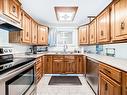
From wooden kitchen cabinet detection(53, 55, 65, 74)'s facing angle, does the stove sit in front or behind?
in front

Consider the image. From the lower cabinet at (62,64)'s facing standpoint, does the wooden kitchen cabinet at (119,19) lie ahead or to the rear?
ahead

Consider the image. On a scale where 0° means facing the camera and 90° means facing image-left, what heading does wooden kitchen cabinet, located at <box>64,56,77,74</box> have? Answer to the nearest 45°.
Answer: approximately 0°

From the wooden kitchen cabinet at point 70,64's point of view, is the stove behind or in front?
in front

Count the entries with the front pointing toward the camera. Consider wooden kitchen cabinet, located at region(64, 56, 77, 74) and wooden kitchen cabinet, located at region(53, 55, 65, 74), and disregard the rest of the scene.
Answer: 2

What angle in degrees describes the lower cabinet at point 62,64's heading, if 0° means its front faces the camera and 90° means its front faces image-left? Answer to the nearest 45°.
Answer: approximately 0°
